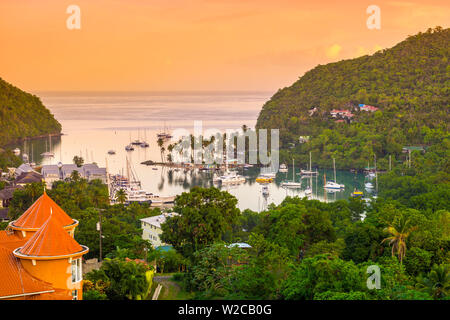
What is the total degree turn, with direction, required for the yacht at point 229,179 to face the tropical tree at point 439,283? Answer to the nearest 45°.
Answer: approximately 90° to its left

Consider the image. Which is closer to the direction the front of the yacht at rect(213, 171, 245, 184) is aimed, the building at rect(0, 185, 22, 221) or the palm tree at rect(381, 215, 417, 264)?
the building

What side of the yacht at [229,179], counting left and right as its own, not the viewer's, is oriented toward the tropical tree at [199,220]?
left

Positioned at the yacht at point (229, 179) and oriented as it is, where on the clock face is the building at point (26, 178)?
The building is roughly at 11 o'clock from the yacht.

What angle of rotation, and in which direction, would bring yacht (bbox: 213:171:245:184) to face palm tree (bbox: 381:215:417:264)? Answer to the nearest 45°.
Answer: approximately 90° to its left

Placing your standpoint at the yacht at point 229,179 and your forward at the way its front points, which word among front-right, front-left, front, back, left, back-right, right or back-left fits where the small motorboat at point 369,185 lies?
back

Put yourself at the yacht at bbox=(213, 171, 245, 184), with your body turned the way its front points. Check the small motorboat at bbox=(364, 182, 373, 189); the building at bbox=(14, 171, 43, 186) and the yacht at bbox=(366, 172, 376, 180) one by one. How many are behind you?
2

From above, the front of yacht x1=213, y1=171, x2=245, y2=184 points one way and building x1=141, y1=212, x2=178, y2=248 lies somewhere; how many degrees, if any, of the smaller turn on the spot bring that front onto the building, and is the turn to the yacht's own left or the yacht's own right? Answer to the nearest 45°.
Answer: approximately 90° to the yacht's own left

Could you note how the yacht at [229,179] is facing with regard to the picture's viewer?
facing to the left of the viewer
